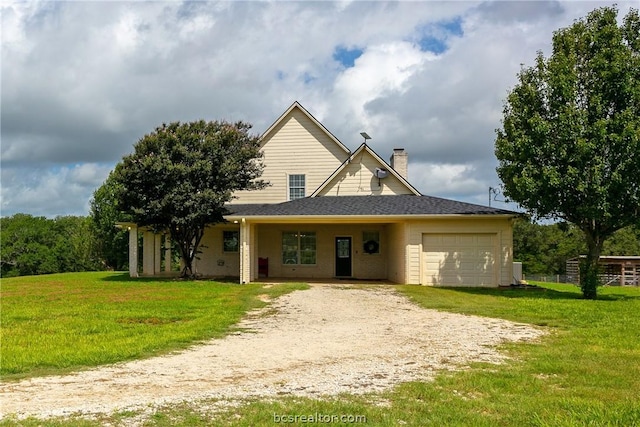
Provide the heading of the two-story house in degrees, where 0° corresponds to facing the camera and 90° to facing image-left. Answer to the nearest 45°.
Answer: approximately 0°
